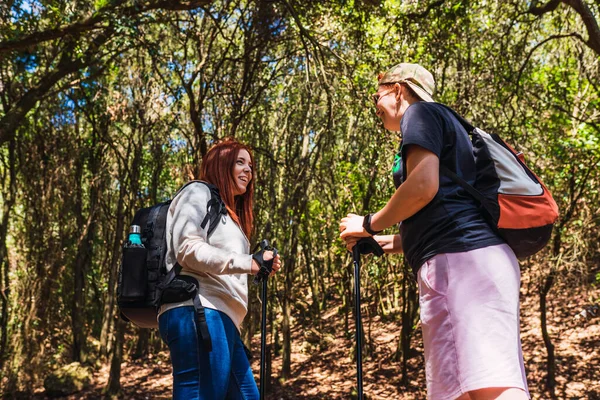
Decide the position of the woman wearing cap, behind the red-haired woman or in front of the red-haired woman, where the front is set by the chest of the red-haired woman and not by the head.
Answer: in front

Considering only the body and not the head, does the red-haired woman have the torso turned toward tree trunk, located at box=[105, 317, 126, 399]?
no

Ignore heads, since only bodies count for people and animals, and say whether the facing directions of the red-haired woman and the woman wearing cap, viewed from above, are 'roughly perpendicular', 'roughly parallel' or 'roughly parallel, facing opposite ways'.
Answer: roughly parallel, facing opposite ways

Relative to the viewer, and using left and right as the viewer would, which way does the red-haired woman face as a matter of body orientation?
facing to the right of the viewer

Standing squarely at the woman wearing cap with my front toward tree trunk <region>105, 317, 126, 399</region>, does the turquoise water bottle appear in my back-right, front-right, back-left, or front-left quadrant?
front-left

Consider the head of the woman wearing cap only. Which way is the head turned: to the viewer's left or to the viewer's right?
to the viewer's left

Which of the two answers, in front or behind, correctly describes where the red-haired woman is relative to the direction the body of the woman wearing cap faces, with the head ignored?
in front

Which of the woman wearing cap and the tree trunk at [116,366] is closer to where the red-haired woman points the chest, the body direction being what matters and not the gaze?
the woman wearing cap

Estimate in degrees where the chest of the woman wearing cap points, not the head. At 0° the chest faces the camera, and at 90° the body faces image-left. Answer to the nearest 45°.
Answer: approximately 90°

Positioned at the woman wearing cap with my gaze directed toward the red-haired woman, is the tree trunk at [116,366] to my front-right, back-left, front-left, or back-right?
front-right

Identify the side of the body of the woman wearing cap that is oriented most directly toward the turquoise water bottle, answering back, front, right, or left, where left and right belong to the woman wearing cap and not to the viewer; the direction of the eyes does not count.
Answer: front

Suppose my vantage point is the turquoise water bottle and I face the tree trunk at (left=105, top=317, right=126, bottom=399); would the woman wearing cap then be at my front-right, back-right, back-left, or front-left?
back-right

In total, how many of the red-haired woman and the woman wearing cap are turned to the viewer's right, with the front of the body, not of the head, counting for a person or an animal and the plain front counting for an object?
1

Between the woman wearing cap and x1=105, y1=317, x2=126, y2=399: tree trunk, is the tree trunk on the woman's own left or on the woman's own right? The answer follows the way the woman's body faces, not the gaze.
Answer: on the woman's own right
